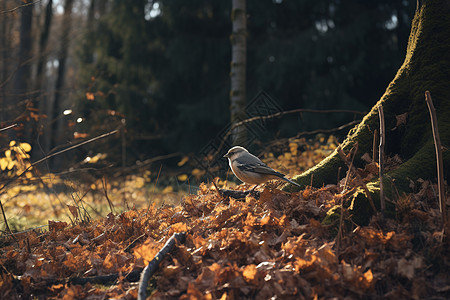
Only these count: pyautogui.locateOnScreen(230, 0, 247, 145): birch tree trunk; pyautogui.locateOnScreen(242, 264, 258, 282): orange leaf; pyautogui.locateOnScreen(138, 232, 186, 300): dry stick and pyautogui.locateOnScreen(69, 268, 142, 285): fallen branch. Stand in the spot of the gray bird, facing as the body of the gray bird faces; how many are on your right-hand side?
1

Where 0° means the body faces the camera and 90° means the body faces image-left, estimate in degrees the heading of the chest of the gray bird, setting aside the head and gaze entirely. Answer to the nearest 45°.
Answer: approximately 90°

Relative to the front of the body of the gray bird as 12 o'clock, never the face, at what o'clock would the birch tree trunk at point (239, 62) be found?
The birch tree trunk is roughly at 3 o'clock from the gray bird.

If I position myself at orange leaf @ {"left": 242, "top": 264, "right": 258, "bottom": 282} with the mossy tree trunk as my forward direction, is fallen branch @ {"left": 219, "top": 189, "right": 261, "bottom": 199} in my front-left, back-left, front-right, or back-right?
front-left

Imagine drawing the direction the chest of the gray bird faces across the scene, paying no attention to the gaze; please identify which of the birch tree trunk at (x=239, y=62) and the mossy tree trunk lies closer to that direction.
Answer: the birch tree trunk

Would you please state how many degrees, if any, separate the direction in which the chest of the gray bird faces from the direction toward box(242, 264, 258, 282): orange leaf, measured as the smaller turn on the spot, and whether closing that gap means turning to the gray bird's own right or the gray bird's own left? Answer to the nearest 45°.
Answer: approximately 90° to the gray bird's own left

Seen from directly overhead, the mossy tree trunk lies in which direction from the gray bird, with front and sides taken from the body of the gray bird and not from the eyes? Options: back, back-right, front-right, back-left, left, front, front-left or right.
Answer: back
